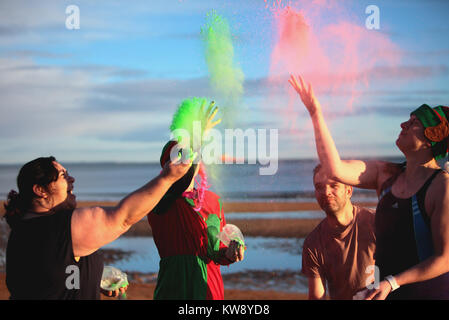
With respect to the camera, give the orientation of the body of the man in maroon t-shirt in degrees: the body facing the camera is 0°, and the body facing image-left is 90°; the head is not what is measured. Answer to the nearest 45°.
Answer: approximately 0°

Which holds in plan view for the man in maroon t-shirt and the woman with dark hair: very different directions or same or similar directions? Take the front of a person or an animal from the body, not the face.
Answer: very different directions

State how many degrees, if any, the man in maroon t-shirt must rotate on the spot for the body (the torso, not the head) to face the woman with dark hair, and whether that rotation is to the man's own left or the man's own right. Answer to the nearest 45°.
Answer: approximately 45° to the man's own right

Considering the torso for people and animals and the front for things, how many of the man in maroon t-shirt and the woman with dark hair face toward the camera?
1

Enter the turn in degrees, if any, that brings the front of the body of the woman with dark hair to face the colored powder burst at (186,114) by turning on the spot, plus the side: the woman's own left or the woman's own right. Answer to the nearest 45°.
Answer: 0° — they already face it

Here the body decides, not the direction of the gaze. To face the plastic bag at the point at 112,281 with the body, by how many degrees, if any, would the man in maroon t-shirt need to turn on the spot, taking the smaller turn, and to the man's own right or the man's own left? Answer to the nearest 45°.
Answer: approximately 45° to the man's own right

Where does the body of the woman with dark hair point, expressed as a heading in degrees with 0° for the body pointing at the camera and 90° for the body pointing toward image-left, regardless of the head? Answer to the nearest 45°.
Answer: approximately 225°

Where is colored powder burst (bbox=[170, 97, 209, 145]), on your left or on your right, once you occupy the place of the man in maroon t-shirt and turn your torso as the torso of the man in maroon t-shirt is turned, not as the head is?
on your right

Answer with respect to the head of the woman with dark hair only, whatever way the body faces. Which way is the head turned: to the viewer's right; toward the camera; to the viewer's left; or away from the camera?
to the viewer's right
